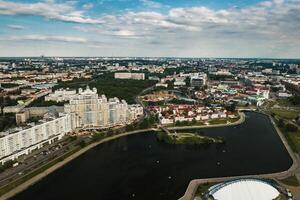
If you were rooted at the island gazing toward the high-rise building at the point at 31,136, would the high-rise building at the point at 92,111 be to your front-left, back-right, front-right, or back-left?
front-right

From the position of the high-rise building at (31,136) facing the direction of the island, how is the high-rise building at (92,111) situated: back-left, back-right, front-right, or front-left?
front-left

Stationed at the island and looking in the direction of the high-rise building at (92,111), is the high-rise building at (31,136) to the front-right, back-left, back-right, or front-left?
front-left

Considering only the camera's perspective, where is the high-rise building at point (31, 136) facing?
facing the viewer and to the right of the viewer

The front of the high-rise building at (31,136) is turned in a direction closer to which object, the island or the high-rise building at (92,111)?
the island

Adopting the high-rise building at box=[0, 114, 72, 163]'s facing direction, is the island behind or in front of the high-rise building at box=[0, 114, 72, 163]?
in front

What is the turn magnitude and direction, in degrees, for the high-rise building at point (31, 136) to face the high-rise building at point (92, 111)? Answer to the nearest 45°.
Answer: approximately 90° to its left
